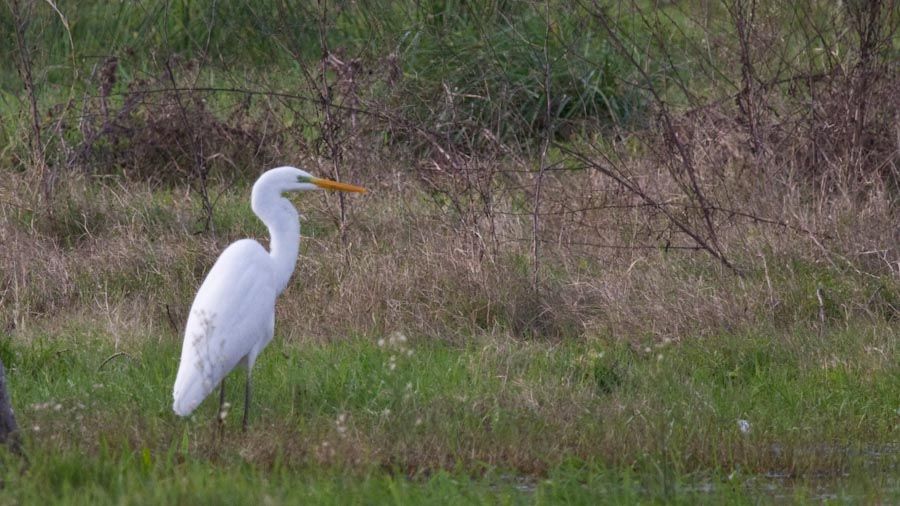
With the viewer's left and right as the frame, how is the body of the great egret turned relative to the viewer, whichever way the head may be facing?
facing to the right of the viewer

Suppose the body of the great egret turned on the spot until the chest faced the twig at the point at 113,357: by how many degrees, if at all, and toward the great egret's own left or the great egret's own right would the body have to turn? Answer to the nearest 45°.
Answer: approximately 135° to the great egret's own left
